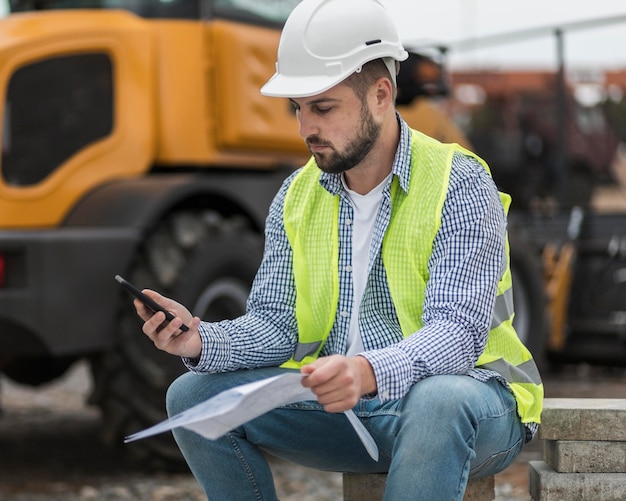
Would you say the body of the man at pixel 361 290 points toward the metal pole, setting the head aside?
no

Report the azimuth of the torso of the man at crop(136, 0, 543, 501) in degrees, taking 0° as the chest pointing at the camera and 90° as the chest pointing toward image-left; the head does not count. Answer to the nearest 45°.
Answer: approximately 45°

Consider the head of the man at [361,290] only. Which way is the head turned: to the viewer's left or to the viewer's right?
to the viewer's left

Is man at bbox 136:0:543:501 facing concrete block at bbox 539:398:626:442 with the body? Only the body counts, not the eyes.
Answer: no

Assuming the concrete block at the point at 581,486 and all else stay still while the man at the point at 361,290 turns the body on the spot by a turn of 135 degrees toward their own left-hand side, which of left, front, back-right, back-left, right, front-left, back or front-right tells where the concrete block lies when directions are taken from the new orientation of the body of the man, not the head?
front
